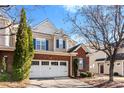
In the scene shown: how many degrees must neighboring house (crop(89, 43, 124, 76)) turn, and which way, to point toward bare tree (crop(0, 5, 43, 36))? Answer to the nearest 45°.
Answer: approximately 90° to its right

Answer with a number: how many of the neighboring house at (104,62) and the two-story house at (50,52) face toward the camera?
2

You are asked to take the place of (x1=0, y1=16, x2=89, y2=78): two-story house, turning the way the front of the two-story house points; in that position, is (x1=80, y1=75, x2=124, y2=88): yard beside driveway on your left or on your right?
on your left

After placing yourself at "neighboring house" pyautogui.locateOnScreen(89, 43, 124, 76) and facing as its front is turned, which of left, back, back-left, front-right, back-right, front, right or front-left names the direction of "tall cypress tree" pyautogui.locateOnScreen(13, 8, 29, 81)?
right

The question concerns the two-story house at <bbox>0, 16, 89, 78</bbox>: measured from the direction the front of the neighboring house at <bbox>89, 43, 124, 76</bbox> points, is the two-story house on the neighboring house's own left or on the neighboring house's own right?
on the neighboring house's own right

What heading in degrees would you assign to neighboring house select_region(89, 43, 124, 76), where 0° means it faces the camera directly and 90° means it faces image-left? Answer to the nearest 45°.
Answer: approximately 0°

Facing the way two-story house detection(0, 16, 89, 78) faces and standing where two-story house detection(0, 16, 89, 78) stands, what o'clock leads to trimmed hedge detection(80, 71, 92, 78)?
The trimmed hedge is roughly at 10 o'clock from the two-story house.

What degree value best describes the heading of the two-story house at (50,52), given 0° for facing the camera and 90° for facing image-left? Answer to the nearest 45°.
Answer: approximately 0°

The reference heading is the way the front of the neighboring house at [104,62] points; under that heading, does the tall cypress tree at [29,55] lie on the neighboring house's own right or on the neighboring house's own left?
on the neighboring house's own right
